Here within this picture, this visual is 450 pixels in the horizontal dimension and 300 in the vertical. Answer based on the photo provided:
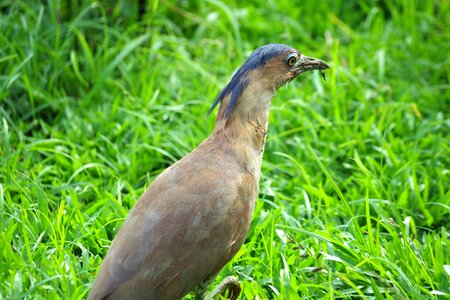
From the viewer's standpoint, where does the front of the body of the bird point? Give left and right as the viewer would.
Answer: facing to the right of the viewer
